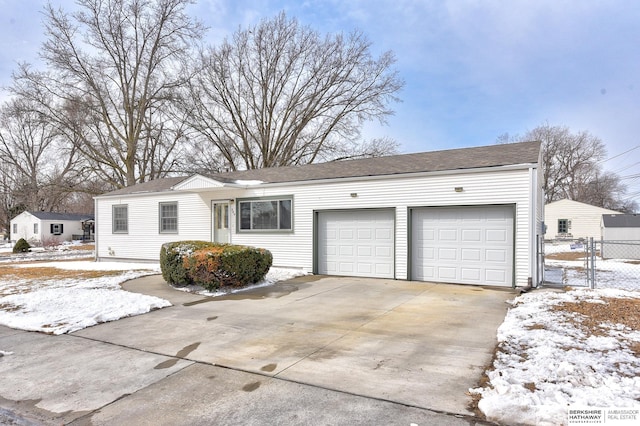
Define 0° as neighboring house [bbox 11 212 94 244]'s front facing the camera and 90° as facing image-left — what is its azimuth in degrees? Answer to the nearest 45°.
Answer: approximately 315°

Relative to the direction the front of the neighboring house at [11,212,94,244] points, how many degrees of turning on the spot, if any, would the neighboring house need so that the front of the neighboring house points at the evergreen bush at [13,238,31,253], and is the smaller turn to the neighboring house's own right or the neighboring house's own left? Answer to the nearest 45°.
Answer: approximately 45° to the neighboring house's own right
